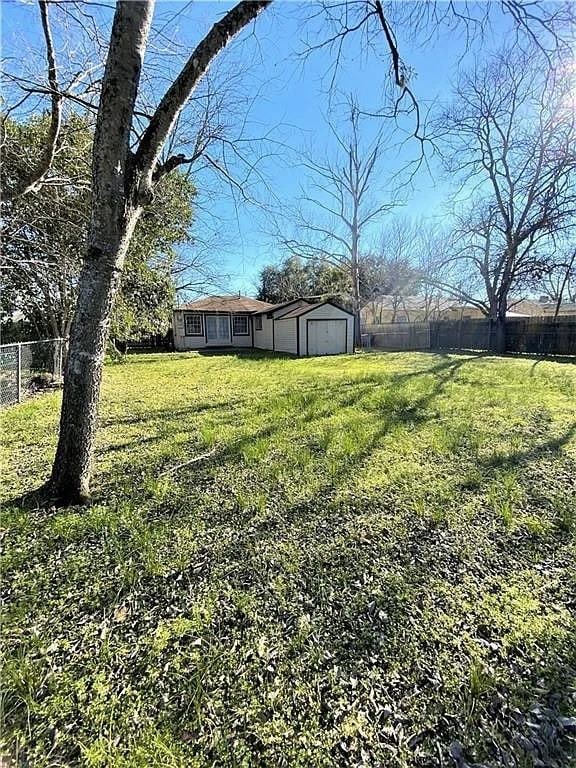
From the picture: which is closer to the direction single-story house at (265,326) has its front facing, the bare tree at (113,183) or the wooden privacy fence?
the bare tree

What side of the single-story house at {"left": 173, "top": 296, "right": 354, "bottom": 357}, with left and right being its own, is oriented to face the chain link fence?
front

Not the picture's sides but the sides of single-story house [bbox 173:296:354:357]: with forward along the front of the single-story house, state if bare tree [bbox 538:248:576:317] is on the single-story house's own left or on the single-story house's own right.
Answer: on the single-story house's own left

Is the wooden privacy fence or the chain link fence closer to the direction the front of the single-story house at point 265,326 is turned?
the chain link fence

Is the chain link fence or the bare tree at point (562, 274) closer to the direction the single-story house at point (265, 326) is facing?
the chain link fence

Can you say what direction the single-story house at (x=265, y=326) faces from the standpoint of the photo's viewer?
facing the viewer

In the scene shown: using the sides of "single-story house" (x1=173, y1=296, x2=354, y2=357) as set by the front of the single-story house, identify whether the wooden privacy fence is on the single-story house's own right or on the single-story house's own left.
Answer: on the single-story house's own left

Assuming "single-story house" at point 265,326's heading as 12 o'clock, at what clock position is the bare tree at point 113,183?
The bare tree is roughly at 12 o'clock from the single-story house.
